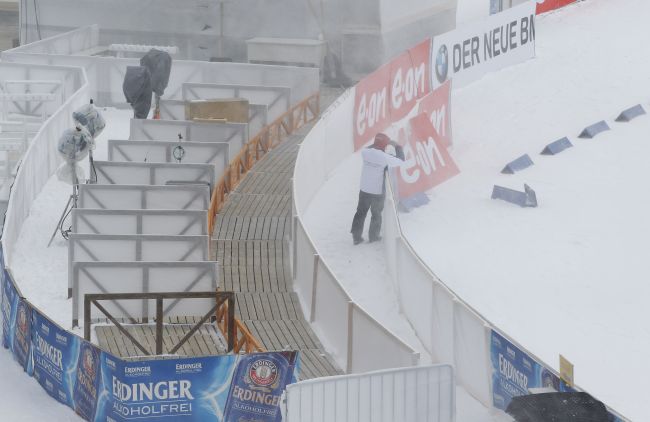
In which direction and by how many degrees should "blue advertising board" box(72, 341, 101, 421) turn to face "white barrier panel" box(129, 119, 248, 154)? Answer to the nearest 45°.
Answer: approximately 135° to its right

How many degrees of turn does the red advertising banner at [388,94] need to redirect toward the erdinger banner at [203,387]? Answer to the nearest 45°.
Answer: approximately 45° to its right

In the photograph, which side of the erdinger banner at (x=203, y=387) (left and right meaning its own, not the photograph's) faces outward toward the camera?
front

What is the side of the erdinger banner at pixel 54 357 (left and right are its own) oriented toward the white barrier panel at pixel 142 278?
back

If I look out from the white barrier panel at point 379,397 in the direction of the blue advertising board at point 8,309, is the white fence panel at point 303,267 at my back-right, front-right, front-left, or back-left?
front-right

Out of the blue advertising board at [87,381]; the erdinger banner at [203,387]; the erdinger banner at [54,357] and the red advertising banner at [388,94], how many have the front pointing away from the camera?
0

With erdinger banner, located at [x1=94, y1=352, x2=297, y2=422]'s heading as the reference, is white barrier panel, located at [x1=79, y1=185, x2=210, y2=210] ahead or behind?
behind

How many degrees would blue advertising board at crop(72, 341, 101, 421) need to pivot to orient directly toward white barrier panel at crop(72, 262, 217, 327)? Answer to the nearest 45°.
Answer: approximately 135° to its right

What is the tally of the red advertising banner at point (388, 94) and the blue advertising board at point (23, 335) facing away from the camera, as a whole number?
0

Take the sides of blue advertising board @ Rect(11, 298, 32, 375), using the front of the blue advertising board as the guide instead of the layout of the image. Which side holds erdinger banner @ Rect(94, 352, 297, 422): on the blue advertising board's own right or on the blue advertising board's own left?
on the blue advertising board's own left

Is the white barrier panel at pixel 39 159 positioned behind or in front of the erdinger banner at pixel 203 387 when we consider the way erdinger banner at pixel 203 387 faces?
behind
